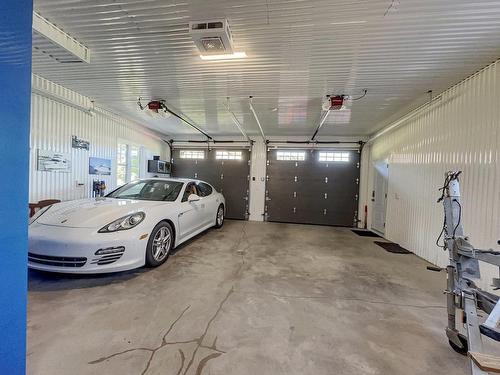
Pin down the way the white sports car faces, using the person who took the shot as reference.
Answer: facing the viewer and to the left of the viewer

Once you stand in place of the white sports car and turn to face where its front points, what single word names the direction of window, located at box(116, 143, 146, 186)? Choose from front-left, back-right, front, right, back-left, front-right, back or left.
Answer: back-right

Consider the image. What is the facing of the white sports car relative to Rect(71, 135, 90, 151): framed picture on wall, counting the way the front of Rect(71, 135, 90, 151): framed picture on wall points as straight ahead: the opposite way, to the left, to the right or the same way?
to the right

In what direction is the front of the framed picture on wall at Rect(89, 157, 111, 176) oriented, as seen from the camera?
facing the viewer and to the right of the viewer

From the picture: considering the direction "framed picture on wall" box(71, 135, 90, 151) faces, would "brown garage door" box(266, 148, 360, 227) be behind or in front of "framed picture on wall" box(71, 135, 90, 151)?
in front

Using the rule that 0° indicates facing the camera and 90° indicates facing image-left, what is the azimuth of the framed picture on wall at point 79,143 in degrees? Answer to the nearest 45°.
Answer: approximately 315°

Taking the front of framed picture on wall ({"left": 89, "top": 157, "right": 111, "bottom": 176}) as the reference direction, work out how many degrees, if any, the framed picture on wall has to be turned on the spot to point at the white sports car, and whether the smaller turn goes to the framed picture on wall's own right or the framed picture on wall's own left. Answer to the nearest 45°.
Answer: approximately 45° to the framed picture on wall's own right

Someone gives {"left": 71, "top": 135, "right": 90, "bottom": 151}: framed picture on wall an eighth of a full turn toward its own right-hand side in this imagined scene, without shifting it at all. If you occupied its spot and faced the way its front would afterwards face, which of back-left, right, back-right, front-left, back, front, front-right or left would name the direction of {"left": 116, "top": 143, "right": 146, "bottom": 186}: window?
back-left

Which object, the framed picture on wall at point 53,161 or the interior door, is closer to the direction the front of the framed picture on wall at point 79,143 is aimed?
the interior door

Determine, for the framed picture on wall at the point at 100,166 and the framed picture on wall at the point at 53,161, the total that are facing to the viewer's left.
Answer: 0

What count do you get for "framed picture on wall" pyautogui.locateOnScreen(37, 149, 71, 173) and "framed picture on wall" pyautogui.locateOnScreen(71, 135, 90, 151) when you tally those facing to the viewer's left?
0

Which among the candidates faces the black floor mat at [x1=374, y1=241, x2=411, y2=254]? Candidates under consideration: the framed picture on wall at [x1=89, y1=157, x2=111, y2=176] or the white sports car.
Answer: the framed picture on wall

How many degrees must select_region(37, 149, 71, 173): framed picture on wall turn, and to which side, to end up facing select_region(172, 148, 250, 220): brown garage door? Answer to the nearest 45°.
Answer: approximately 45° to its left

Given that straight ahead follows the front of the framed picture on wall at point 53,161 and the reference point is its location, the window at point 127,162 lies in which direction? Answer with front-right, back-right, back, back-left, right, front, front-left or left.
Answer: left
